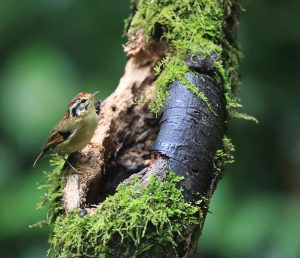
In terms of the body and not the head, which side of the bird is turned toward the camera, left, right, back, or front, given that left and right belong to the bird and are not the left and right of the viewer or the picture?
right
